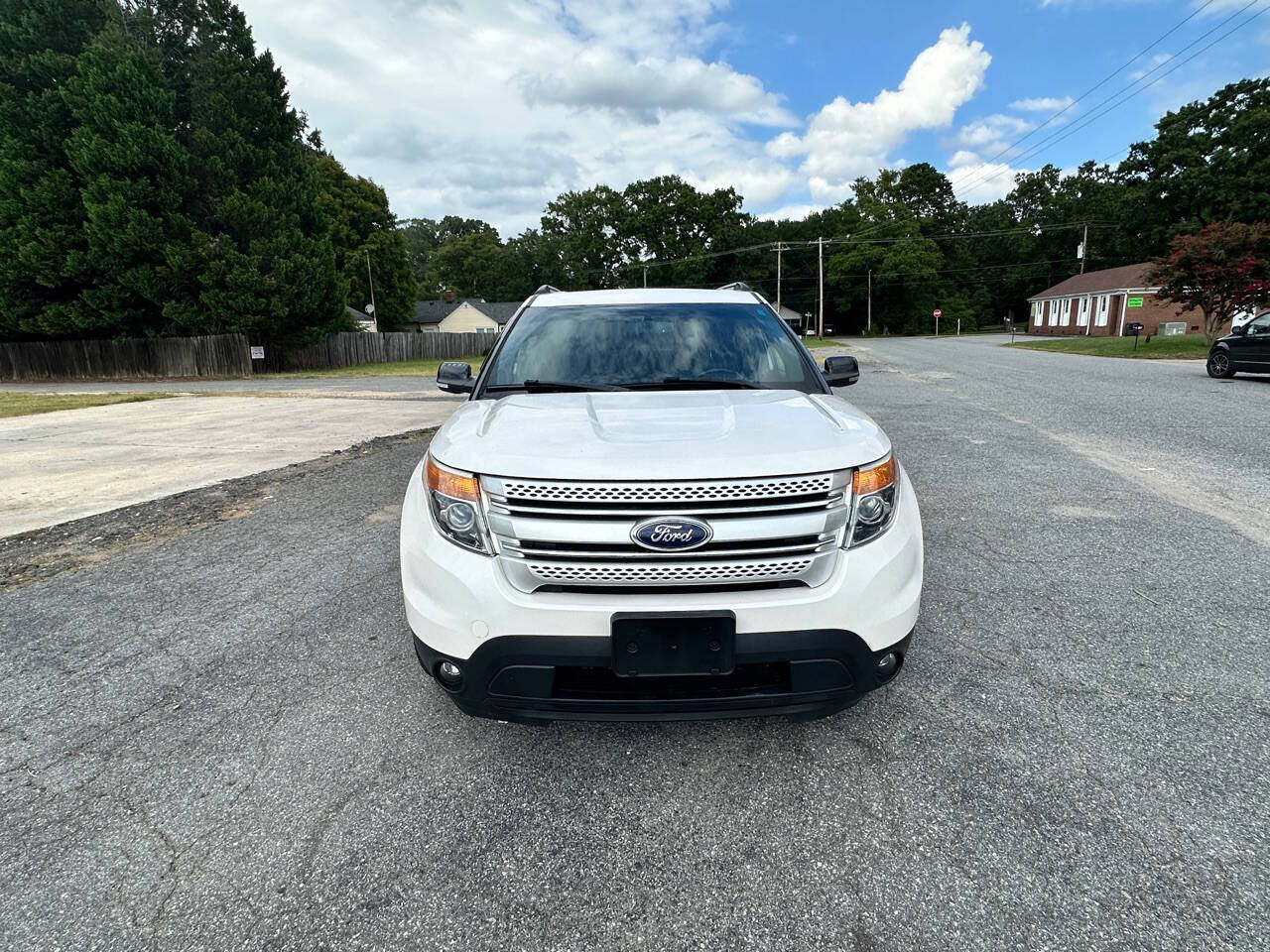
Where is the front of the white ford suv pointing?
toward the camera

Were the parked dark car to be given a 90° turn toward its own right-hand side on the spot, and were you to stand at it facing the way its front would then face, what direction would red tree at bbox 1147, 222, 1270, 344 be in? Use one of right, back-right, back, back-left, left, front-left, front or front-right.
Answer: front

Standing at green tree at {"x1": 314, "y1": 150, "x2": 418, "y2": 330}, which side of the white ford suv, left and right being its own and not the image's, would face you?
back

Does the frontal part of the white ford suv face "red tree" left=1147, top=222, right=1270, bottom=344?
no

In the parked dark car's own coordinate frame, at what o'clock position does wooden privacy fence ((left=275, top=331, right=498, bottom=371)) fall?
The wooden privacy fence is roughly at 12 o'clock from the parked dark car.

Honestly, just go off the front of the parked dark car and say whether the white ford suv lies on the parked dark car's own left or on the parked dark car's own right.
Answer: on the parked dark car's own left

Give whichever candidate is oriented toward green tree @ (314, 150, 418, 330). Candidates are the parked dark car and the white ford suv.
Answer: the parked dark car

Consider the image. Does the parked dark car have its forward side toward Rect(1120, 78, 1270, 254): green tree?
no

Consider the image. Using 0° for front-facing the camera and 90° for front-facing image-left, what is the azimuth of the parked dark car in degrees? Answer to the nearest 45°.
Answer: approximately 90°

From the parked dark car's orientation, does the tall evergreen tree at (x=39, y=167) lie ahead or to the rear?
ahead

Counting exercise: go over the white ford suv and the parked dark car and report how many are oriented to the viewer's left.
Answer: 1

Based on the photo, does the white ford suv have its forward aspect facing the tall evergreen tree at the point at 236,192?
no

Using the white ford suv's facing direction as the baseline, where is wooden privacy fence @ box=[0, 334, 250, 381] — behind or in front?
behind

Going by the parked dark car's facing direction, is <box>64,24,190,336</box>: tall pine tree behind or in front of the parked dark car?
in front

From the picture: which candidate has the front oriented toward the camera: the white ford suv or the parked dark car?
the white ford suv

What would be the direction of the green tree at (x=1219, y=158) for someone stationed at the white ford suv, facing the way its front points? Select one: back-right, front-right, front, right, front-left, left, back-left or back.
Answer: back-left
